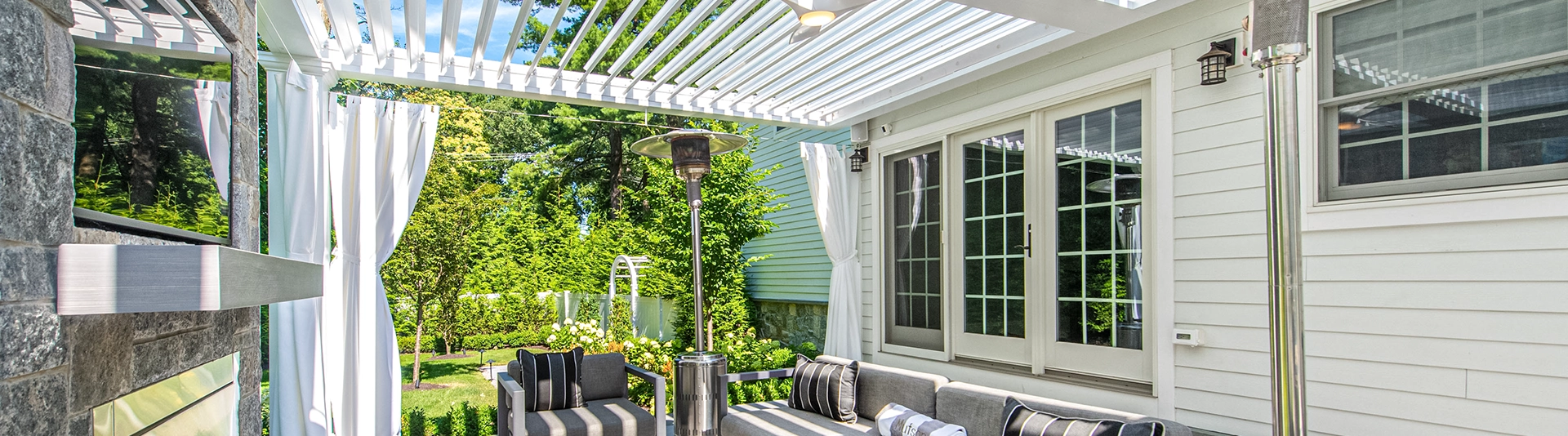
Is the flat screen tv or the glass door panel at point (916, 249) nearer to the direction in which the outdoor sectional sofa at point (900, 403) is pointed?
the flat screen tv

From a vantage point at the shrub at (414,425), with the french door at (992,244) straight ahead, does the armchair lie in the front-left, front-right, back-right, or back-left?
front-right

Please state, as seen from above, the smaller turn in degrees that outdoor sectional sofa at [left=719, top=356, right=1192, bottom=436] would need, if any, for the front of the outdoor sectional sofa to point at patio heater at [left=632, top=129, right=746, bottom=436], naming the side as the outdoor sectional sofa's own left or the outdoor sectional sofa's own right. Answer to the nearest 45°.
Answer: approximately 45° to the outdoor sectional sofa's own right

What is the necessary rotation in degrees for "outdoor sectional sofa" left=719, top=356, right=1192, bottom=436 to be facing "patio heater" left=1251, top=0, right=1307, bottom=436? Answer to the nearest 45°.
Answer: approximately 45° to its left

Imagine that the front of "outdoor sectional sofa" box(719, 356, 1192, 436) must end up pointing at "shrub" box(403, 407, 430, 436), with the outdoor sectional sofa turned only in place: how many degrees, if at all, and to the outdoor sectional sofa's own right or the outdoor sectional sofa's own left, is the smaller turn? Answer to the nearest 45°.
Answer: approximately 45° to the outdoor sectional sofa's own right

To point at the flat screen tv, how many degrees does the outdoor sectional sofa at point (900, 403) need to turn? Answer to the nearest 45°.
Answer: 0° — it already faces it

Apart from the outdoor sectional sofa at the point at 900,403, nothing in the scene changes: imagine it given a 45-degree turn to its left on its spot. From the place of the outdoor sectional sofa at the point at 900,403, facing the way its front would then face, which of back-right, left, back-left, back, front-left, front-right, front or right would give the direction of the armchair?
right

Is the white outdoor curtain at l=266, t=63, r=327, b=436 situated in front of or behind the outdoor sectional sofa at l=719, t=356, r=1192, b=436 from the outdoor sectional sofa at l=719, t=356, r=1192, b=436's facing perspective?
in front

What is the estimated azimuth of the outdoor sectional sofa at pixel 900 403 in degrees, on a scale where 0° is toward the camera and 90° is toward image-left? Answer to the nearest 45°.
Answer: approximately 45°

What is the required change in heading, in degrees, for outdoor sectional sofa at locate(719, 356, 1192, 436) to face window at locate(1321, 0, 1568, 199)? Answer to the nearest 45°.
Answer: approximately 90° to its left

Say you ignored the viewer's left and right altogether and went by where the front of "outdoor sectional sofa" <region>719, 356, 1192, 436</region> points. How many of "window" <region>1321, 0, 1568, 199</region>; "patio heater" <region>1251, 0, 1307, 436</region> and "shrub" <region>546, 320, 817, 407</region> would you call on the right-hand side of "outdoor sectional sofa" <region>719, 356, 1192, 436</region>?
1

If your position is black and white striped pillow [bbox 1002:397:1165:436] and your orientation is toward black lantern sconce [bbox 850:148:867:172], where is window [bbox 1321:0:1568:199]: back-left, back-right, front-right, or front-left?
back-right

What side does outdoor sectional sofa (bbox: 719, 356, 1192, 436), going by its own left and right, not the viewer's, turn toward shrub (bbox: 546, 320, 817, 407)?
right

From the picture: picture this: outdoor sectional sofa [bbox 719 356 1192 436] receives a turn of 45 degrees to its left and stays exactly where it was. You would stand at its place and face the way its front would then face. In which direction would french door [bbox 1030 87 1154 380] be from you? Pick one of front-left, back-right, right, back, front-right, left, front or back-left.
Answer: left
